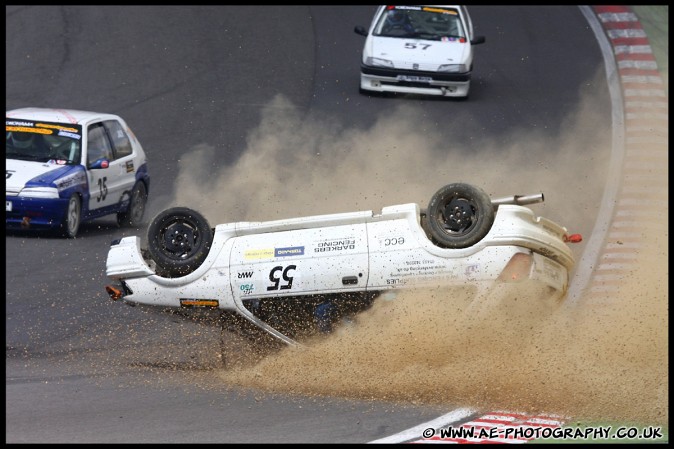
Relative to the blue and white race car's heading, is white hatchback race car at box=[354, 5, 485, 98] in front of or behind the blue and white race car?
behind

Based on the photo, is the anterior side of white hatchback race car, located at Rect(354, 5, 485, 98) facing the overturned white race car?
yes

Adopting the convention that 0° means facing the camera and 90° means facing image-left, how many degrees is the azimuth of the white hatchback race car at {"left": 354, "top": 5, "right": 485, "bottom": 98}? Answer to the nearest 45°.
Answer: approximately 0°

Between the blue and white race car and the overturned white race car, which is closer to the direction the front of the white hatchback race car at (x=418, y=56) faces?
the overturned white race car

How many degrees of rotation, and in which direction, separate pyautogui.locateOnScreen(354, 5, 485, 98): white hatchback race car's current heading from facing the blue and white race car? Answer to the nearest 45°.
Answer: approximately 45° to its right

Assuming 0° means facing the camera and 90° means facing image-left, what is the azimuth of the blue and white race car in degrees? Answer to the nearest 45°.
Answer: approximately 45°

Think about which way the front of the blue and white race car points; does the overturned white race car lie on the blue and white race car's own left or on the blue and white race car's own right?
on the blue and white race car's own left
